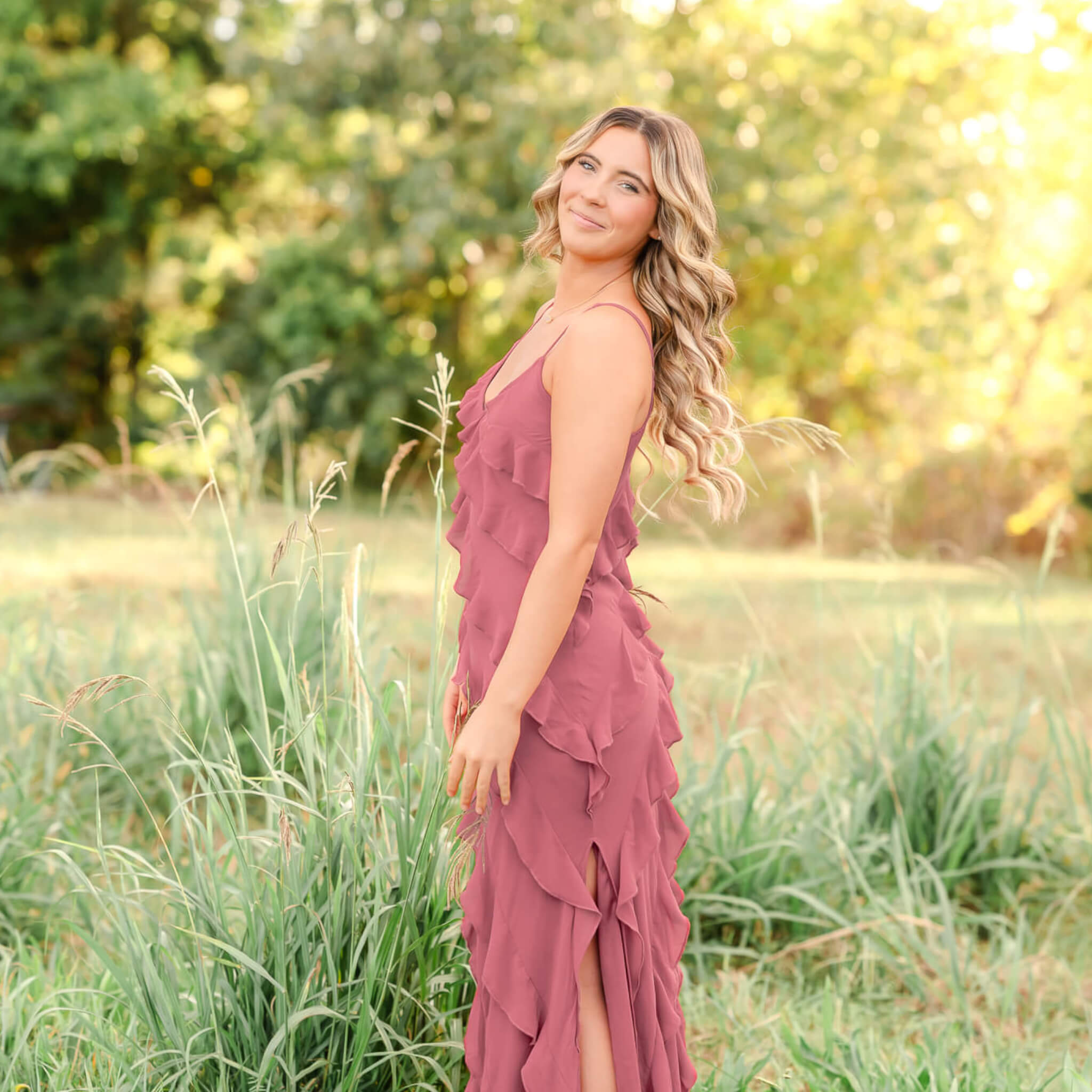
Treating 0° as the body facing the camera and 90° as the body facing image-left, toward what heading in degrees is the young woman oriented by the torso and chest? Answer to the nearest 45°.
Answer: approximately 90°
